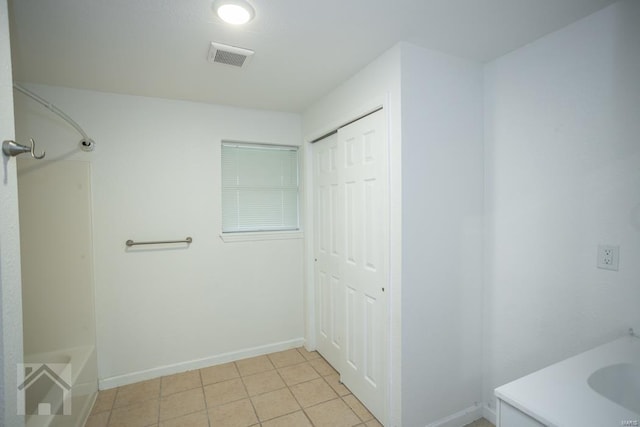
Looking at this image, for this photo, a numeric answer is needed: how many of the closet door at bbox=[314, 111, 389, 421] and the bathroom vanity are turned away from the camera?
0

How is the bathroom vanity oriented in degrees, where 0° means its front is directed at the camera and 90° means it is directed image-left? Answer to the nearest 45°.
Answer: approximately 45°

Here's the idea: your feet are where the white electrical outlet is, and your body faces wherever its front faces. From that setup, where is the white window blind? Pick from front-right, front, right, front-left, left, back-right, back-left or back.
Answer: right

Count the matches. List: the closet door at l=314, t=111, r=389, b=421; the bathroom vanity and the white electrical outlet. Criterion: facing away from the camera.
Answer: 0

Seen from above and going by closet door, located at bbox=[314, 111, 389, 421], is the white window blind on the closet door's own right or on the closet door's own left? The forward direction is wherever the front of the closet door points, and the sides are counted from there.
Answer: on the closet door's own right

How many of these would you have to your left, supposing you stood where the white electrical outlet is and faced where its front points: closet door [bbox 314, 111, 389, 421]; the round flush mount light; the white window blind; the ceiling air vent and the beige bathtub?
0

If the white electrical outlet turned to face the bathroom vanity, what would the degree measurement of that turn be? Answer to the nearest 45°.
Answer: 0° — it already faces it

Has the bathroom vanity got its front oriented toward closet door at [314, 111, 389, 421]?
no

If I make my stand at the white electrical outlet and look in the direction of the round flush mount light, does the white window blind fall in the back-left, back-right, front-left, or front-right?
front-right

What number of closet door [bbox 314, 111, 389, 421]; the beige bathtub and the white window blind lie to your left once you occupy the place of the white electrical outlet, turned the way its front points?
0

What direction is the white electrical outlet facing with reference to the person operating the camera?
facing the viewer

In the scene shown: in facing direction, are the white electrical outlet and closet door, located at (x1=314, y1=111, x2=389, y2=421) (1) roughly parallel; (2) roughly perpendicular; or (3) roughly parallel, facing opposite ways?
roughly parallel

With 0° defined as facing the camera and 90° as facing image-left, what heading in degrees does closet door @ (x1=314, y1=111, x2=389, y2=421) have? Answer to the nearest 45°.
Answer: approximately 45°

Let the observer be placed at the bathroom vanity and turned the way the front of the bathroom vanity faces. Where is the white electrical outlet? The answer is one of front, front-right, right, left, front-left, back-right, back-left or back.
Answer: back-right

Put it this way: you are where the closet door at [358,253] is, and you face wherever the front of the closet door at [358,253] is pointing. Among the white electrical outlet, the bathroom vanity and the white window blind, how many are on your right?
1
